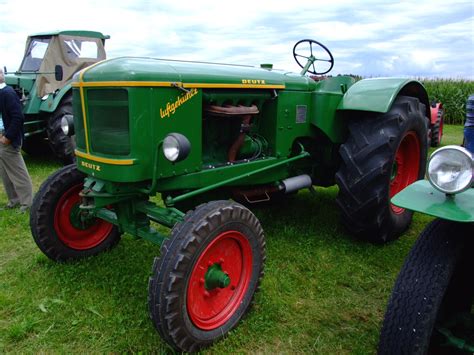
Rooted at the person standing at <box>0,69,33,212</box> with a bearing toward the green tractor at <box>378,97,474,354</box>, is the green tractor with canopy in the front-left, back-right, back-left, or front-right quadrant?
back-left

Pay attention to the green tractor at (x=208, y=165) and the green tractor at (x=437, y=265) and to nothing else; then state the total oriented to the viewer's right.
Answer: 0

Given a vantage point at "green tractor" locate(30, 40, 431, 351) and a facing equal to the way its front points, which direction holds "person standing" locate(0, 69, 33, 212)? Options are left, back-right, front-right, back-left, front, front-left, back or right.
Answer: right

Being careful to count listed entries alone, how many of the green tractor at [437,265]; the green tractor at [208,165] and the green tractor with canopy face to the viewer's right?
0

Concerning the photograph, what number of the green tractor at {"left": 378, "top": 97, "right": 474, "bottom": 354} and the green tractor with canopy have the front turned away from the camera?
0

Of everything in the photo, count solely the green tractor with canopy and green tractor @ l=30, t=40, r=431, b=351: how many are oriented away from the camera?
0

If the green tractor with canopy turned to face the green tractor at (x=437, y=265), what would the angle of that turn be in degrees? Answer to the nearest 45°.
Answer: approximately 45° to its left

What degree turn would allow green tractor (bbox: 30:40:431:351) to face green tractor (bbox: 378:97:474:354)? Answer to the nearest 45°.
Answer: approximately 90° to its left

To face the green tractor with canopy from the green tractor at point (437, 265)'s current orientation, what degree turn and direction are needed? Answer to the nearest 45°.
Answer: approximately 90° to its right

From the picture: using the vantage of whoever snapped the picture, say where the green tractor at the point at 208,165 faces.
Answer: facing the viewer and to the left of the viewer

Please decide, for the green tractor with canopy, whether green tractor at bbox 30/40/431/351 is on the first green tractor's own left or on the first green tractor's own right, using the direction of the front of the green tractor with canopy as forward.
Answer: on the first green tractor's own left

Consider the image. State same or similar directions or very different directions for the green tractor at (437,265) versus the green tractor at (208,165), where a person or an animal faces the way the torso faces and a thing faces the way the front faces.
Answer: same or similar directions

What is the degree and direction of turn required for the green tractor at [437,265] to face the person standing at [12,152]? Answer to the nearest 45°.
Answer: approximately 45° to its right
